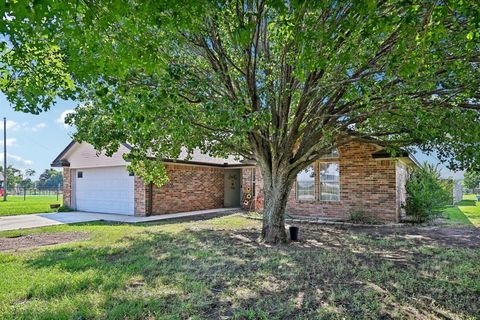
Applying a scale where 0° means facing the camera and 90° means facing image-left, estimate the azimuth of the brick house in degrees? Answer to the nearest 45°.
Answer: approximately 45°

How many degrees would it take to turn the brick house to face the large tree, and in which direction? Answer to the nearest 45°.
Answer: approximately 45° to its left

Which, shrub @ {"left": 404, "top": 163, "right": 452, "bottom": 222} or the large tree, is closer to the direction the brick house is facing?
the large tree

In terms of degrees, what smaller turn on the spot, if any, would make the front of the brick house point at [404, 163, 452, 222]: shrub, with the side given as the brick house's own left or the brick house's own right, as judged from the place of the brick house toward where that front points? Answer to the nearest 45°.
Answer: approximately 135° to the brick house's own left
